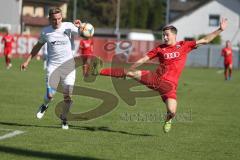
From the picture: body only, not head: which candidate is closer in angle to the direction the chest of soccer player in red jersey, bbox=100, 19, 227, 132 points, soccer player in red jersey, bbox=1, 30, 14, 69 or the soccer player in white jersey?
the soccer player in white jersey

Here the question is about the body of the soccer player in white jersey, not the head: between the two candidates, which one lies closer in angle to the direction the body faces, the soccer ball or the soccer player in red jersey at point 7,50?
the soccer ball

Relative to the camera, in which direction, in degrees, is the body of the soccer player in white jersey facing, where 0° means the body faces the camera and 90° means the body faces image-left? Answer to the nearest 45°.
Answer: approximately 0°

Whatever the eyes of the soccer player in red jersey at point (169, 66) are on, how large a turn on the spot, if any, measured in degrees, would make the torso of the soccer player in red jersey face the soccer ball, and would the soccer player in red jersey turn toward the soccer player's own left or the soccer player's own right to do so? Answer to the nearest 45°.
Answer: approximately 45° to the soccer player's own right

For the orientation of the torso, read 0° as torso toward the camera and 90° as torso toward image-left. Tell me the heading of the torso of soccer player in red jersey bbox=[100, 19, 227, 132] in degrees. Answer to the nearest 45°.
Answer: approximately 45°

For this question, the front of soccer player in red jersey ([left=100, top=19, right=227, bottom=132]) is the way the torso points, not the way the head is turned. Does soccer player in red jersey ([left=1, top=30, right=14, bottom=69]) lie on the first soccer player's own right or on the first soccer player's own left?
on the first soccer player's own right

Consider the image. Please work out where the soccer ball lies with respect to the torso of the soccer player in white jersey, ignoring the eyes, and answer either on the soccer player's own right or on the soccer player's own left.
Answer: on the soccer player's own left
